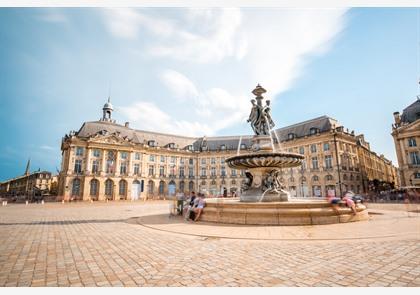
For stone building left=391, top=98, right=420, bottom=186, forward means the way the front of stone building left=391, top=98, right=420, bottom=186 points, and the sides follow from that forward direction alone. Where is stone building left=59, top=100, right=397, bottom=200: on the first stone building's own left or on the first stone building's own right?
on the first stone building's own right

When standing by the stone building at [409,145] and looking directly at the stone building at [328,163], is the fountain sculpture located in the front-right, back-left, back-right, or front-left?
front-left

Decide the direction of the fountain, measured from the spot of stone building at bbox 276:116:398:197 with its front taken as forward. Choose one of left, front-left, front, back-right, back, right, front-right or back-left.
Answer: front-left

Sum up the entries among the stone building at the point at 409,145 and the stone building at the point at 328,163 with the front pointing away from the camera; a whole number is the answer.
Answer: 0

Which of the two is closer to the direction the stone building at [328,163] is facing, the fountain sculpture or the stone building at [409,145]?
the fountain sculpture

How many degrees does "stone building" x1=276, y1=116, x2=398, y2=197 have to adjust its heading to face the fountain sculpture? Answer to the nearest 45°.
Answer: approximately 45° to its left

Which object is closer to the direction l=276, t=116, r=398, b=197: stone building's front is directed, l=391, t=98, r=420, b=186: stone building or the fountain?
the fountain

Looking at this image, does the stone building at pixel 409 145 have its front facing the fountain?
yes

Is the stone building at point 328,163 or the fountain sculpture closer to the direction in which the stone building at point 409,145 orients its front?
the fountain sculpture
